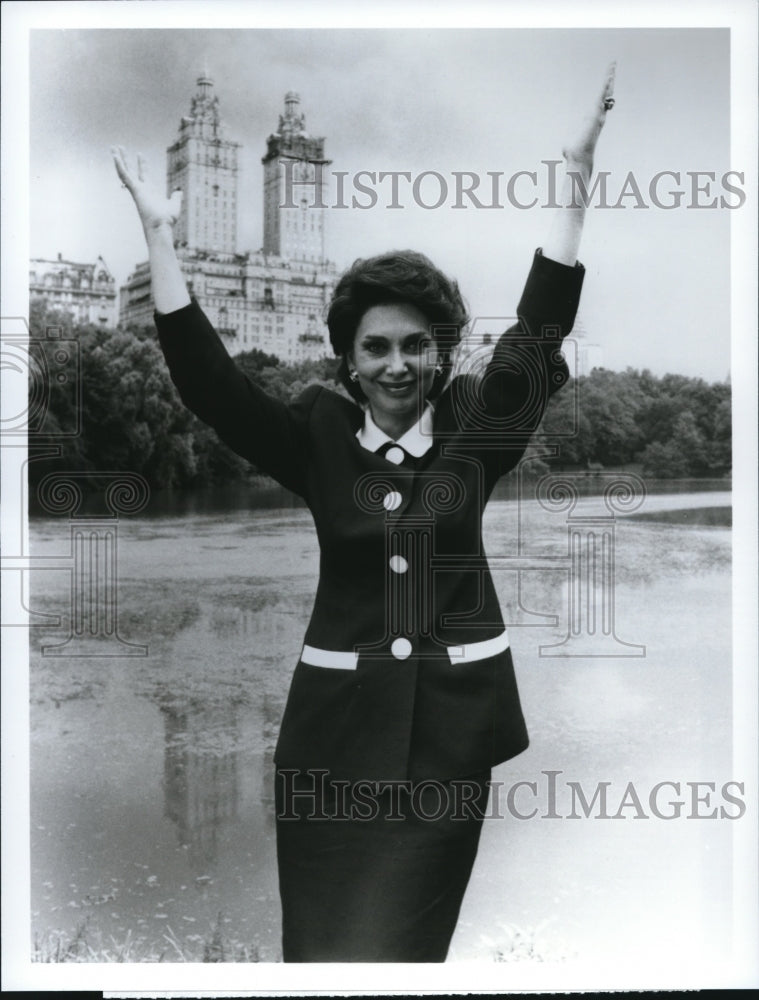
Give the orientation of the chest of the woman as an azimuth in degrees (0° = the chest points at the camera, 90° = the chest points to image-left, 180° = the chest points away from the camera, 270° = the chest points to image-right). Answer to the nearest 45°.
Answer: approximately 0°
